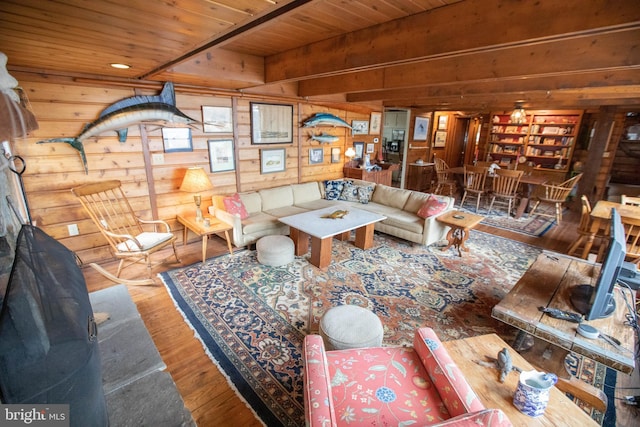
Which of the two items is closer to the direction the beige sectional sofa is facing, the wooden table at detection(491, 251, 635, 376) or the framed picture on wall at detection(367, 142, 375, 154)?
the wooden table

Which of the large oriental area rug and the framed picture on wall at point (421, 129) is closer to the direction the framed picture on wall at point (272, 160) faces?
the large oriental area rug

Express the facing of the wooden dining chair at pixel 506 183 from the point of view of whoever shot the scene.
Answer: facing away from the viewer

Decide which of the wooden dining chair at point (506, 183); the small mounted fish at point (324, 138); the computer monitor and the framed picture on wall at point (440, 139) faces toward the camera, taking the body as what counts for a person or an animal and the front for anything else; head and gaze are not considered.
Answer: the framed picture on wall

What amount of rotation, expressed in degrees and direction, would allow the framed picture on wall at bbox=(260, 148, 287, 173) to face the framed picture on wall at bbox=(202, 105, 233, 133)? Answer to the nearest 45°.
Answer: approximately 90° to its right

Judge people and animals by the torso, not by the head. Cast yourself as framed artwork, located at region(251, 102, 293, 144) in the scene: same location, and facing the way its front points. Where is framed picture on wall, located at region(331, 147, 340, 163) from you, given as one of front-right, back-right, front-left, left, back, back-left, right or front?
left

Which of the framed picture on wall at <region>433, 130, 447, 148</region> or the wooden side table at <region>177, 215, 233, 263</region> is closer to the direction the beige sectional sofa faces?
the wooden side table

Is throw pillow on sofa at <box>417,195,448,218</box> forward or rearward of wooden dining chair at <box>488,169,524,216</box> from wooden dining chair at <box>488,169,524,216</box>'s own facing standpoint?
rearward

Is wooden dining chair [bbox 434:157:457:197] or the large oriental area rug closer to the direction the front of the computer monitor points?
the large oriental area rug

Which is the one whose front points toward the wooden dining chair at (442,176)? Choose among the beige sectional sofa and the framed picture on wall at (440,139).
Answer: the framed picture on wall
